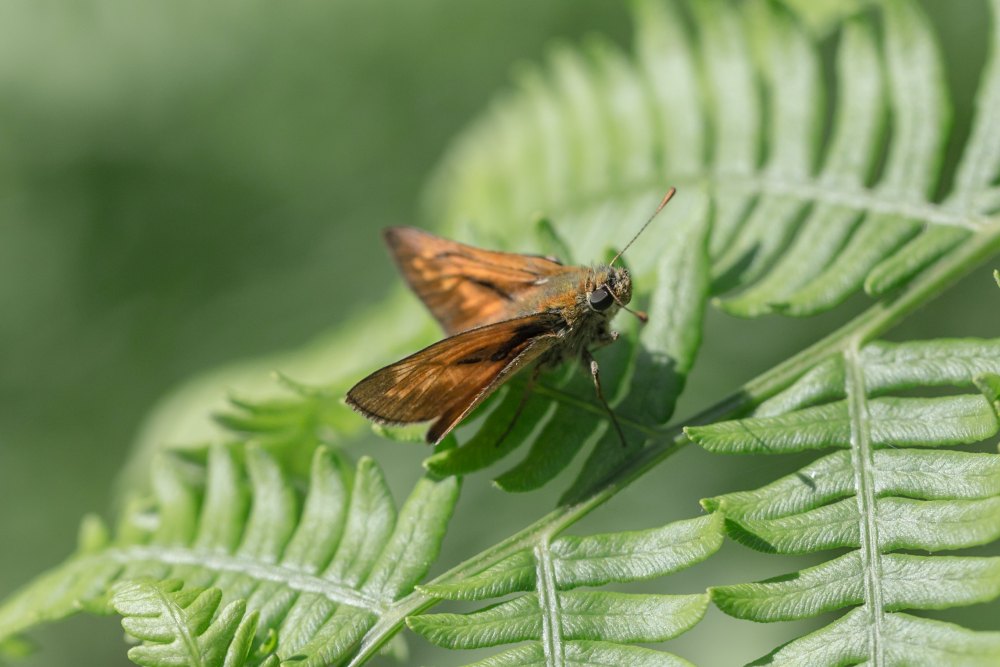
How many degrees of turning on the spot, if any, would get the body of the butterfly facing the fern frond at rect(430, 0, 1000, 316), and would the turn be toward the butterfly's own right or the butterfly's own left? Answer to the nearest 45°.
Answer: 0° — it already faces it

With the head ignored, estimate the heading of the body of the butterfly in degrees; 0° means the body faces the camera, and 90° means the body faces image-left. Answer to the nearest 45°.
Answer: approximately 270°
